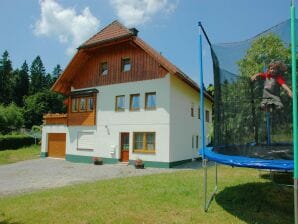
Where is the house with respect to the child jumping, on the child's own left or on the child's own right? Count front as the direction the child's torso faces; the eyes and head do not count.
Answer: on the child's own right

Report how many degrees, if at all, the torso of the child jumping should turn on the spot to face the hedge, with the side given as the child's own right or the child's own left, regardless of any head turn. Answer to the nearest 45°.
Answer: approximately 90° to the child's own right

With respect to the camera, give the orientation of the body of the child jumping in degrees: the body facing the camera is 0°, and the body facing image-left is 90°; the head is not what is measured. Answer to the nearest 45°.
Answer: approximately 45°
